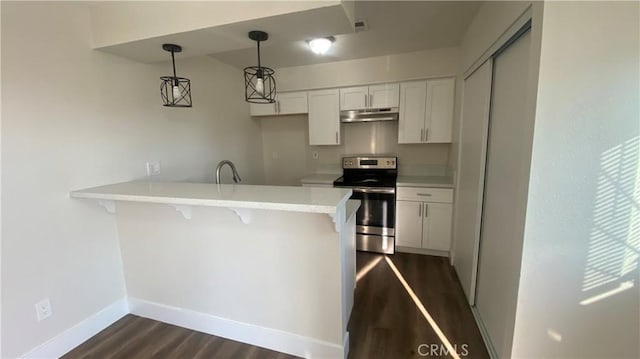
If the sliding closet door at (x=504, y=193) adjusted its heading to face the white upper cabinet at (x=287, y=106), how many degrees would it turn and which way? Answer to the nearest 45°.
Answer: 0° — it already faces it

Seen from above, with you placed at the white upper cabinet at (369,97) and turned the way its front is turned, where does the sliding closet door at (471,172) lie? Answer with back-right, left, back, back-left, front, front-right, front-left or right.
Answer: front-left

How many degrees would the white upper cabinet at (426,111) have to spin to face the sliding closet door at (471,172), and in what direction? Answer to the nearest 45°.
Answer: approximately 45° to its left

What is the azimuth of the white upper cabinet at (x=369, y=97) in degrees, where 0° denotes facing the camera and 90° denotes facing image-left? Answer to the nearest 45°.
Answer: approximately 0°

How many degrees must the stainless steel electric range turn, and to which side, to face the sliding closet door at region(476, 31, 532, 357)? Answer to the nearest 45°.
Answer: approximately 45° to its left

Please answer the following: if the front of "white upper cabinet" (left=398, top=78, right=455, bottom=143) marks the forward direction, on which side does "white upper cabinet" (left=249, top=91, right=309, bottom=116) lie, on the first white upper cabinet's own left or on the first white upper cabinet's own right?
on the first white upper cabinet's own right

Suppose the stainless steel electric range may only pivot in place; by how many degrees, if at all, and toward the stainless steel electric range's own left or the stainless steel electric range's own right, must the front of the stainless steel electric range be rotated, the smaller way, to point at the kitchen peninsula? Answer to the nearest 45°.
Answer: approximately 45° to the stainless steel electric range's own right

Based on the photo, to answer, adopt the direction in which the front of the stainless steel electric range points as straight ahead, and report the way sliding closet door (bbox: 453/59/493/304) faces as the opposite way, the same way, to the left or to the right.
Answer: to the right

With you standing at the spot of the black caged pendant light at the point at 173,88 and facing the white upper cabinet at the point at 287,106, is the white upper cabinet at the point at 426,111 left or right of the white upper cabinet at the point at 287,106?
right

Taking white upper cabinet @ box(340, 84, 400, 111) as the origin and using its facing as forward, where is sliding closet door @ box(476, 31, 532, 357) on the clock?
The sliding closet door is roughly at 11 o'clock from the white upper cabinet.

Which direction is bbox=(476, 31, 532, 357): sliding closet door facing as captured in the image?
to the viewer's left
